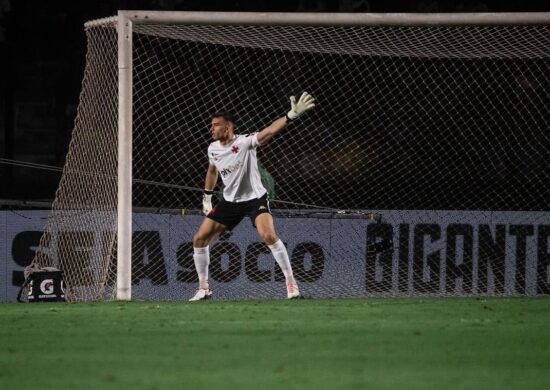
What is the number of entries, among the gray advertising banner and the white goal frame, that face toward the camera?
2

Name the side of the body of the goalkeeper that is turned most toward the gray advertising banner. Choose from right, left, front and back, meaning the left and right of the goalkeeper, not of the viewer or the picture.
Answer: back

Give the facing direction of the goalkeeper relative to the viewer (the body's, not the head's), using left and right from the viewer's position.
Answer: facing the viewer and to the left of the viewer

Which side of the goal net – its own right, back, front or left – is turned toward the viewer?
front
